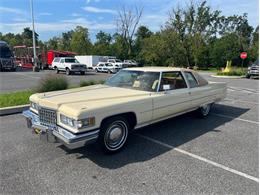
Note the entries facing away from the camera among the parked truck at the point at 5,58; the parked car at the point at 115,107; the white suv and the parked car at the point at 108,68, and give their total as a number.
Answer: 0

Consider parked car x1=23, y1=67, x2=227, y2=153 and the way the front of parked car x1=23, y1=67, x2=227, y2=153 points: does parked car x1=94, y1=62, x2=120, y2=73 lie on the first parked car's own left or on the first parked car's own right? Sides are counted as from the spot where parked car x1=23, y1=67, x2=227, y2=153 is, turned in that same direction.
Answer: on the first parked car's own right

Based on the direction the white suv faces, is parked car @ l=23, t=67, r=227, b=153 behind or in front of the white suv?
in front

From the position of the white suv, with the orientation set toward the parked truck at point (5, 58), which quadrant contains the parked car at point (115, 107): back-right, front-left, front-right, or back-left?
back-left

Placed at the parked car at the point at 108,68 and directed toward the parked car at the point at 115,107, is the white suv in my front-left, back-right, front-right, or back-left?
front-right

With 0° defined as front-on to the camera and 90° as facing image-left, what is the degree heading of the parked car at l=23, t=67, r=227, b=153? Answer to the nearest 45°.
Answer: approximately 45°

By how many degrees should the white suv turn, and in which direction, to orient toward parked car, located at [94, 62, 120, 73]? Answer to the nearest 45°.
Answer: approximately 90° to its left

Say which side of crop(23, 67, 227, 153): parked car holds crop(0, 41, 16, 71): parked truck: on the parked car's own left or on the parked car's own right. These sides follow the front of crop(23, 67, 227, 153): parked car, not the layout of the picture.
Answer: on the parked car's own right

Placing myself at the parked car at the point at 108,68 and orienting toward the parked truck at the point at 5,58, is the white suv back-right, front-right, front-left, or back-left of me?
front-left

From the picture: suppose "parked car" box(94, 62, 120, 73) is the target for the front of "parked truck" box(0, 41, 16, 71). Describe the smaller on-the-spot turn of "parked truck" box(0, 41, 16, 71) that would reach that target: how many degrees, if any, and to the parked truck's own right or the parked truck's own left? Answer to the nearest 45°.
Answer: approximately 45° to the parked truck's own left

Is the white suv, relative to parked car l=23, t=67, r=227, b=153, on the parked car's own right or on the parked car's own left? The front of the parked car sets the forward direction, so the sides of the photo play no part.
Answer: on the parked car's own right
